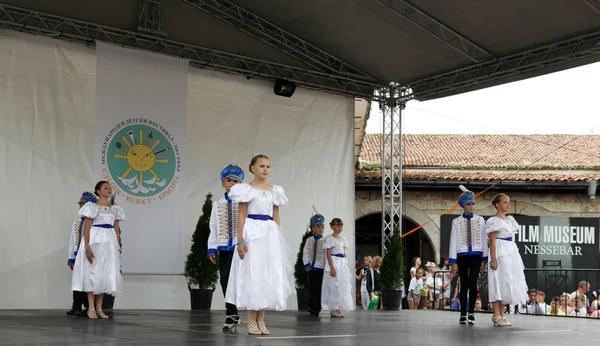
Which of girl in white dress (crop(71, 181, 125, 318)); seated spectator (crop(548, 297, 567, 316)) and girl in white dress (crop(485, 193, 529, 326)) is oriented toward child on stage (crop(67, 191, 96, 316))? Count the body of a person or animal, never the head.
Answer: the seated spectator

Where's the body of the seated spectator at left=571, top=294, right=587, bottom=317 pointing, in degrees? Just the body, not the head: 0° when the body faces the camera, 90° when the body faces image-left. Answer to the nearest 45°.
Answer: approximately 45°

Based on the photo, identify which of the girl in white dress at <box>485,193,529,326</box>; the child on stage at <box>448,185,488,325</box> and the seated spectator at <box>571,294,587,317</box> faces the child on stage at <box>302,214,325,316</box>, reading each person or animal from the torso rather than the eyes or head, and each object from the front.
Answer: the seated spectator

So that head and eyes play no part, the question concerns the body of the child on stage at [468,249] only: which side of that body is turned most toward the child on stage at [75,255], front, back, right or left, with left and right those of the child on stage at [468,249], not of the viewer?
right

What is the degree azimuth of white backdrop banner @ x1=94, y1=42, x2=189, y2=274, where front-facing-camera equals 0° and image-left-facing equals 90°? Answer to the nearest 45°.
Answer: approximately 315°

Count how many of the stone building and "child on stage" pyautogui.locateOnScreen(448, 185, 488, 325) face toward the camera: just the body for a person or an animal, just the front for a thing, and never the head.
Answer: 2

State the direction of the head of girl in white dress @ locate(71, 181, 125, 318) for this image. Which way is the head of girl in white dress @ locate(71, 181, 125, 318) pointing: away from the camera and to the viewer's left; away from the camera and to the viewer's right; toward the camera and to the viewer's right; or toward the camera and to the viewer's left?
toward the camera and to the viewer's right

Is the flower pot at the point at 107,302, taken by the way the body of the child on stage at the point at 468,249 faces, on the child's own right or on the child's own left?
on the child's own right
